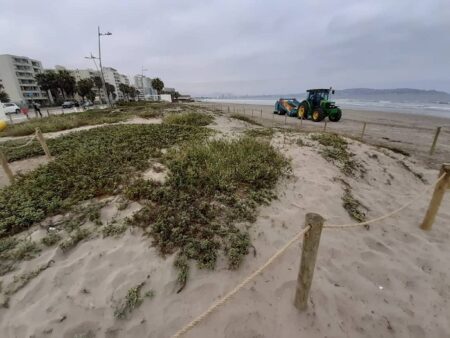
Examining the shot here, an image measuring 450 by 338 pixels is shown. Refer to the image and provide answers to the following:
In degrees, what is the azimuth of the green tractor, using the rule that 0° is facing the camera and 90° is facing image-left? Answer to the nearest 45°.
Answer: approximately 315°

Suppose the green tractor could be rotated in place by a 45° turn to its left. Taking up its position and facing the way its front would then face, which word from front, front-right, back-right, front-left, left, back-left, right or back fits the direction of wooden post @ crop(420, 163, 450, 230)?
right

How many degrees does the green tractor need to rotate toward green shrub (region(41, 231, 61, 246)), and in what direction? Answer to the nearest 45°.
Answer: approximately 45° to its right

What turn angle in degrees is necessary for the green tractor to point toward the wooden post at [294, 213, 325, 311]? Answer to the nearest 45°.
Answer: approximately 45° to its right

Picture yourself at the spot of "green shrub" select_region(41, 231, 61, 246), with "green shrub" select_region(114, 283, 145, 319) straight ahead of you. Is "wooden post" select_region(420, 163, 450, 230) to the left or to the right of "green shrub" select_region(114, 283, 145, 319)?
left

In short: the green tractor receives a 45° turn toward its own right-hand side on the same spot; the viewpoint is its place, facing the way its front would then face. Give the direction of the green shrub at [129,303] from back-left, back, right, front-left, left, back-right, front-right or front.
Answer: front

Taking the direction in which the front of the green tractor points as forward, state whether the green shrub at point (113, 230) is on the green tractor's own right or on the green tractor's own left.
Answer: on the green tractor's own right

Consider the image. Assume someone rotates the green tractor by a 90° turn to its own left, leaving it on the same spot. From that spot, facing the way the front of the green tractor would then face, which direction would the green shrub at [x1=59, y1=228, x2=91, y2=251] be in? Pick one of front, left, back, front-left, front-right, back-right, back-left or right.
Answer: back-right

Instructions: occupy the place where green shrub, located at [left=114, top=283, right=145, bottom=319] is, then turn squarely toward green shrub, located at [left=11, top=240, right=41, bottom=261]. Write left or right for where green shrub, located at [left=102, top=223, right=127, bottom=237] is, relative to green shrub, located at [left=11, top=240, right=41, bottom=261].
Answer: right

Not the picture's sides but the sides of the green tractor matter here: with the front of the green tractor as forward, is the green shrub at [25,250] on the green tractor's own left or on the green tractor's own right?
on the green tractor's own right
